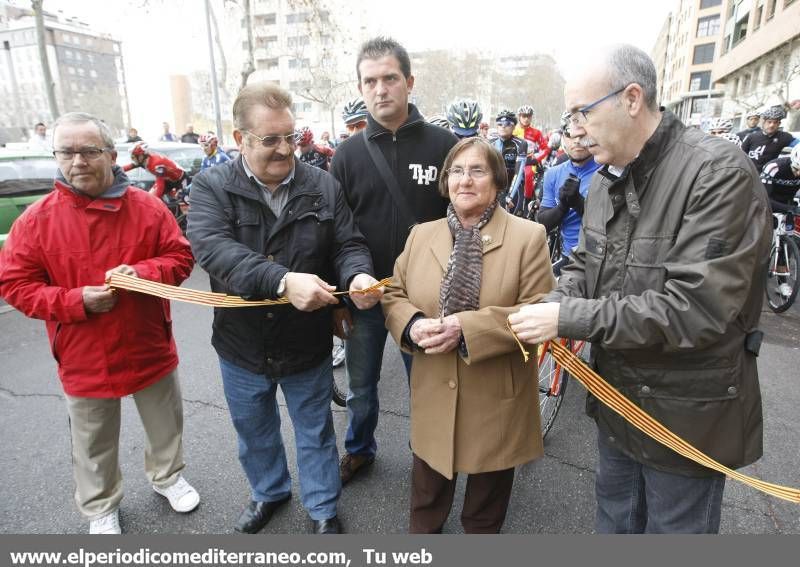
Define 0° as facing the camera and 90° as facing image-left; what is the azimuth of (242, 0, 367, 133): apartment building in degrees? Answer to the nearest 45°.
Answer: approximately 0°

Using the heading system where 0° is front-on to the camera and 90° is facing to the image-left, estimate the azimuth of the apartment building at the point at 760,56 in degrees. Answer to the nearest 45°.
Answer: approximately 45°

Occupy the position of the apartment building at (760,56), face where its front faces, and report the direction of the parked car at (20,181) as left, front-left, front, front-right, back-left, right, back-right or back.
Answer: front-left

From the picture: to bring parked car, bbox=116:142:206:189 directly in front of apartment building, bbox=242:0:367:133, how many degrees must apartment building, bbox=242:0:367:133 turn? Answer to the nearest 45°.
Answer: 0° — it already faces it

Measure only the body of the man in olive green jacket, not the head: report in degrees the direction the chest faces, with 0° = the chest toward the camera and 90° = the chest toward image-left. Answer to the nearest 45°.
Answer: approximately 45°

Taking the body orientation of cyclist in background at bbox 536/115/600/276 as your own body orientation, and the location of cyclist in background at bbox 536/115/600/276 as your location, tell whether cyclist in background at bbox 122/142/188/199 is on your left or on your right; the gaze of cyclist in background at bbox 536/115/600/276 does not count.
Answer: on your right

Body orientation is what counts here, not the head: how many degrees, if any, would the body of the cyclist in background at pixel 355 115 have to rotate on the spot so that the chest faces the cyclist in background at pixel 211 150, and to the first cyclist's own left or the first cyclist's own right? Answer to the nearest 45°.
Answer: approximately 135° to the first cyclist's own right
